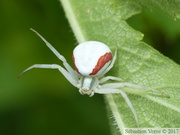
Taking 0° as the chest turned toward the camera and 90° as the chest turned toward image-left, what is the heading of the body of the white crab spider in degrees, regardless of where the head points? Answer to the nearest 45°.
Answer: approximately 0°

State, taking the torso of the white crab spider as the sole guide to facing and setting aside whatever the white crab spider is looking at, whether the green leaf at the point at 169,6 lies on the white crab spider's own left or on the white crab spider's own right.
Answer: on the white crab spider's own left
